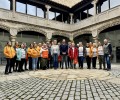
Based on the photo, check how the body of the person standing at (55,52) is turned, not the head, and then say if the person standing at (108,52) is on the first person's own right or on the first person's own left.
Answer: on the first person's own left

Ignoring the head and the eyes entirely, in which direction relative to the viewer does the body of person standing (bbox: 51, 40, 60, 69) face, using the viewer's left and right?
facing the viewer

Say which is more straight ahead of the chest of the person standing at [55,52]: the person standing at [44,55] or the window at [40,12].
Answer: the person standing

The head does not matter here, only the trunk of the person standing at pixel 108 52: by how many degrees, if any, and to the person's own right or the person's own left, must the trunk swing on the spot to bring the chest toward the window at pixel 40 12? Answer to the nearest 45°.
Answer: approximately 90° to the person's own right

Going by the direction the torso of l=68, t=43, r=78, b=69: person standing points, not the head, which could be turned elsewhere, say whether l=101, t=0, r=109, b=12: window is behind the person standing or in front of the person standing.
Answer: behind

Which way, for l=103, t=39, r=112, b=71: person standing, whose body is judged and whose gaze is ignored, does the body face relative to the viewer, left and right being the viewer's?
facing the viewer and to the left of the viewer

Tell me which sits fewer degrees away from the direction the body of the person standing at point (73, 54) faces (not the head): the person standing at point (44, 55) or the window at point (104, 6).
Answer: the person standing

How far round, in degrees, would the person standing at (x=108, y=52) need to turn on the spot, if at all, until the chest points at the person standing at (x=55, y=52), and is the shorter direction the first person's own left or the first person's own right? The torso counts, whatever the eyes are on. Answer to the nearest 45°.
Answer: approximately 45° to the first person's own right

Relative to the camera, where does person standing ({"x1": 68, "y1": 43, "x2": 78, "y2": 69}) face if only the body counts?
toward the camera

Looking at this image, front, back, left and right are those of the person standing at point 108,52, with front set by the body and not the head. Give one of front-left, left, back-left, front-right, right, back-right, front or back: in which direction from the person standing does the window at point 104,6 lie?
back-right

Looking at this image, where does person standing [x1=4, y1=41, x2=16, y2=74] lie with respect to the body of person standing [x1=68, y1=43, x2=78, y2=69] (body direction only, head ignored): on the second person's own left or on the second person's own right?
on the second person's own right

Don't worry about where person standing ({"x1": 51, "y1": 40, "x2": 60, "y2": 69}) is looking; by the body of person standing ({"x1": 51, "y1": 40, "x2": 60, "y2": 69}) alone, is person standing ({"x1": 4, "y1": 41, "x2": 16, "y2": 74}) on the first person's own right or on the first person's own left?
on the first person's own right

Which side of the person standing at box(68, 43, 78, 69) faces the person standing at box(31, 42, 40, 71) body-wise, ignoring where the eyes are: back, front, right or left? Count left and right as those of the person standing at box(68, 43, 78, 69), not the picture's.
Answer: right

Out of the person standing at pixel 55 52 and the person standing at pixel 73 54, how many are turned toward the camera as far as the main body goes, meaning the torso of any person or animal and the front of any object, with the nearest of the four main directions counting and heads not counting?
2

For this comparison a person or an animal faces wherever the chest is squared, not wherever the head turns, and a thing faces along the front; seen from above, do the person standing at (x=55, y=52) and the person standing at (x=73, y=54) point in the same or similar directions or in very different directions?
same or similar directions

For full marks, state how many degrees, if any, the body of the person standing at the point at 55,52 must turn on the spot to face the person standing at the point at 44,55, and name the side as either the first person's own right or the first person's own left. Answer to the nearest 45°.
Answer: approximately 90° to the first person's own right
